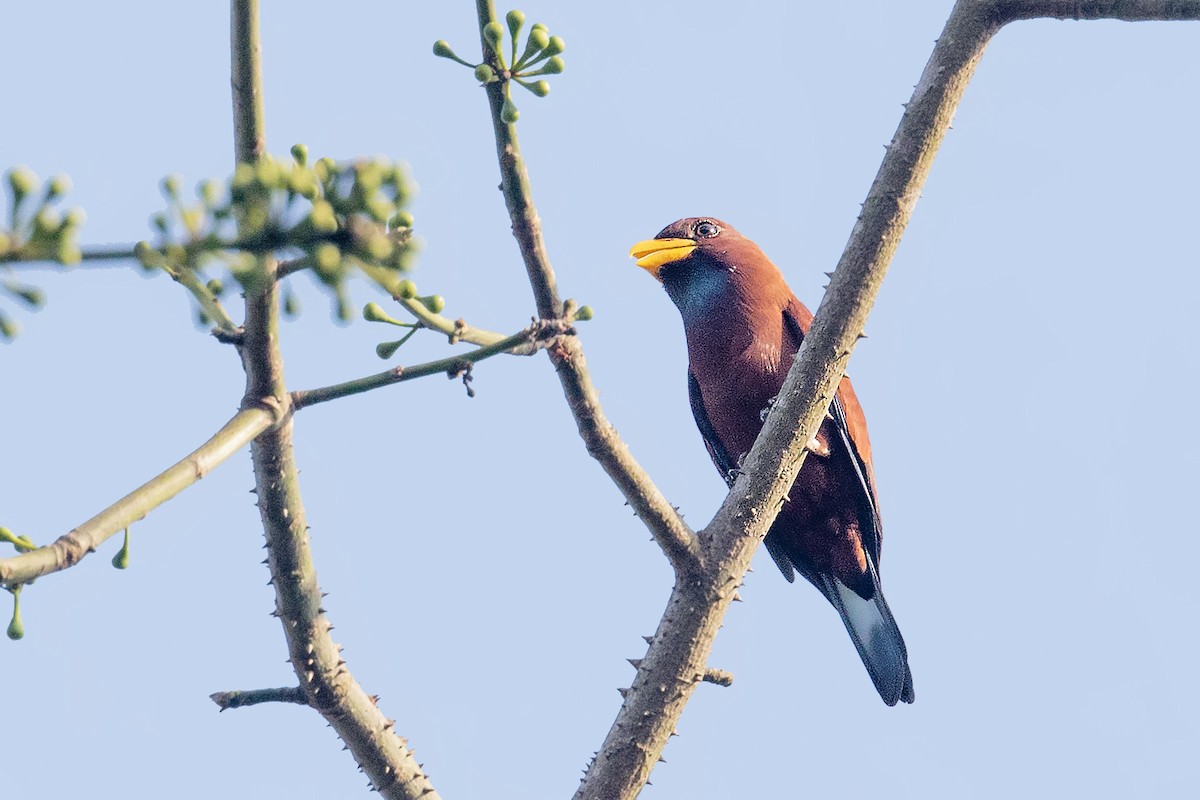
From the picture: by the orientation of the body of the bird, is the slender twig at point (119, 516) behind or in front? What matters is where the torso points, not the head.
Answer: in front

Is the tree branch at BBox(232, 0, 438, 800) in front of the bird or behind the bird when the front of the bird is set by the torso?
in front

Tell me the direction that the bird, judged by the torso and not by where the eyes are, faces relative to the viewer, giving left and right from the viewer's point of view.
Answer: facing the viewer and to the left of the viewer
